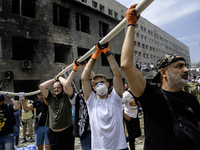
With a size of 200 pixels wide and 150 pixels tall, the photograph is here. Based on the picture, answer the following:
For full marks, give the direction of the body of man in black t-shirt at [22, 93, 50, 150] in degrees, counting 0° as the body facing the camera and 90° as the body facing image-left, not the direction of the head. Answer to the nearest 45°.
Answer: approximately 45°

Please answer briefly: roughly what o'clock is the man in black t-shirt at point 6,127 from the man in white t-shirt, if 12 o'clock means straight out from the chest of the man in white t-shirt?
The man in black t-shirt is roughly at 4 o'clock from the man in white t-shirt.

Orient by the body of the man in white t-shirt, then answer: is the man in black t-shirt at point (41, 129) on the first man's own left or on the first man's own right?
on the first man's own right

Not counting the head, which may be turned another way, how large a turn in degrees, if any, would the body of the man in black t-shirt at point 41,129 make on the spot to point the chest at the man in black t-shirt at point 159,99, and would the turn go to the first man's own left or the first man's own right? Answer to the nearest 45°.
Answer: approximately 45° to the first man's own left

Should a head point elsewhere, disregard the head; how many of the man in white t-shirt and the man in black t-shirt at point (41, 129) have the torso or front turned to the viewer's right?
0
